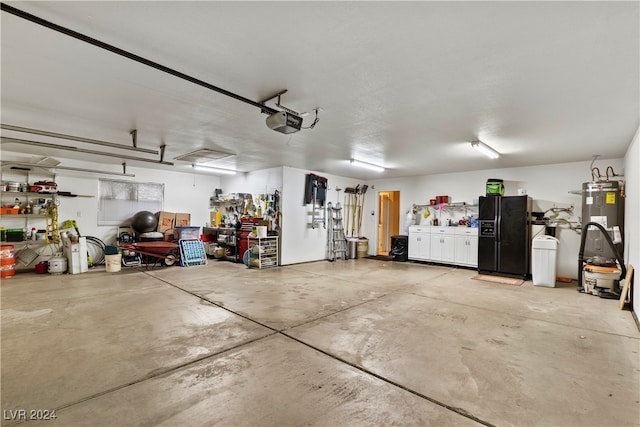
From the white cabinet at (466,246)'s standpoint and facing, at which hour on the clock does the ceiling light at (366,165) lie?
The ceiling light is roughly at 2 o'clock from the white cabinet.

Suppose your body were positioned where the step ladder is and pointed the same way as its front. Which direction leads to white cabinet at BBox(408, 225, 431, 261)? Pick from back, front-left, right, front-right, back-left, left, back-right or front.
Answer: front-left

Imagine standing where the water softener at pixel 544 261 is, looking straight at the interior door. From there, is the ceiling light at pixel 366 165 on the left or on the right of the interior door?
left

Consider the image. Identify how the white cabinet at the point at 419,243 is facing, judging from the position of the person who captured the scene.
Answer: facing the viewer and to the left of the viewer

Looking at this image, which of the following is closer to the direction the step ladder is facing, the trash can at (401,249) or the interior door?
the trash can

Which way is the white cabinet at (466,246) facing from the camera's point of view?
toward the camera

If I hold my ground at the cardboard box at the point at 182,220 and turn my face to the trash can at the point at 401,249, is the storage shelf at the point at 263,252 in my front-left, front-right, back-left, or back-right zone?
front-right

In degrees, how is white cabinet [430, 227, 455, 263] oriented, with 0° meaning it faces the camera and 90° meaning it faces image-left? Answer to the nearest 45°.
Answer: approximately 0°

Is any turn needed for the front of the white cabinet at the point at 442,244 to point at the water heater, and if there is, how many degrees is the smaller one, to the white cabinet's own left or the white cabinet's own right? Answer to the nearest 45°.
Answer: approximately 45° to the white cabinet's own left

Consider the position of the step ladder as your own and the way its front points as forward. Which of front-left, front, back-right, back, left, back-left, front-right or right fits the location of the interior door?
left

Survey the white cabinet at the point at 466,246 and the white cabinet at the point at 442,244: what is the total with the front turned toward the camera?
2

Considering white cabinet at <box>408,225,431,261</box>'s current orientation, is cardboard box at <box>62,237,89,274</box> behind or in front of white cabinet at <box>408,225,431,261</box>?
in front

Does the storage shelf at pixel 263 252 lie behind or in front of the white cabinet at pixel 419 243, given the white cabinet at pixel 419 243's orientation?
in front

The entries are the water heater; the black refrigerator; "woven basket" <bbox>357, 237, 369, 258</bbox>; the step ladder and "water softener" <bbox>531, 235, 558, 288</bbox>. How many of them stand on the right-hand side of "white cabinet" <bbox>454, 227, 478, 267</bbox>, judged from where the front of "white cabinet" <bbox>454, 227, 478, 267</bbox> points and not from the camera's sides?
2
